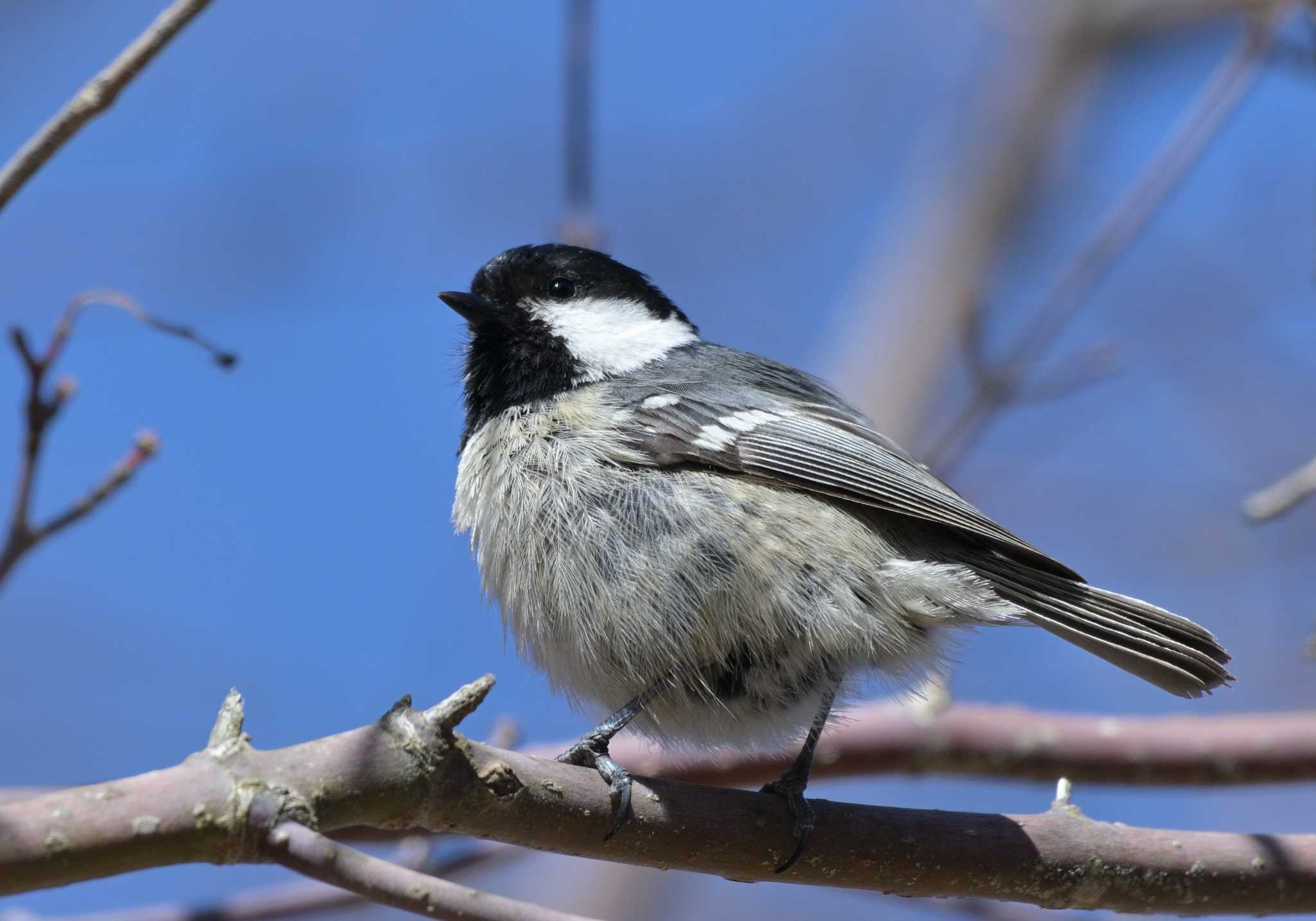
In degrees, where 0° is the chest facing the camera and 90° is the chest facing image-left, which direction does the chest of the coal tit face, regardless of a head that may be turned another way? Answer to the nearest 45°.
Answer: approximately 90°
